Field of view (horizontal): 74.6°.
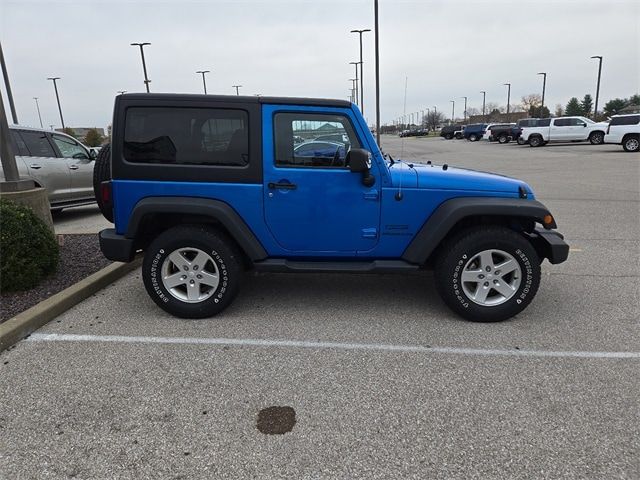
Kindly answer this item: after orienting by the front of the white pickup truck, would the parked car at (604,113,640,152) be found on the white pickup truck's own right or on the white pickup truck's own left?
on the white pickup truck's own right

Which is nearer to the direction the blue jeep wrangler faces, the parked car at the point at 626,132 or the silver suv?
the parked car

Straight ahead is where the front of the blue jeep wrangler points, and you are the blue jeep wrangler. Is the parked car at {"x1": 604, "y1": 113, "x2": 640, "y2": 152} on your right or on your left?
on your left

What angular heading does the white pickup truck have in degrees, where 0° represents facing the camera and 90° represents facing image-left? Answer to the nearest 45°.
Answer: approximately 270°

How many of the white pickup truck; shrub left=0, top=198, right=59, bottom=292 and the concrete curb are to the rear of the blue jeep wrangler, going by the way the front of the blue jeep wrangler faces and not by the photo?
2

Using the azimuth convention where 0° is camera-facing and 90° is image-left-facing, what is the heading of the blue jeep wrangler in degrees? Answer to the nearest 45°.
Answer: approximately 270°

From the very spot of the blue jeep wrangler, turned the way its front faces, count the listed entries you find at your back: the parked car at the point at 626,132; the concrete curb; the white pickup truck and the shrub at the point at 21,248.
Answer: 2

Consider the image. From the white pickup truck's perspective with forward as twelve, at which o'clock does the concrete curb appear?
The concrete curb is roughly at 3 o'clock from the white pickup truck.

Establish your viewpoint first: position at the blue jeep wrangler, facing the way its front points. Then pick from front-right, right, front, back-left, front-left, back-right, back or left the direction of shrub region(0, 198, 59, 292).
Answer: back

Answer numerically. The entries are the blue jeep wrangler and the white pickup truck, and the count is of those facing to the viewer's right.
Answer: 2

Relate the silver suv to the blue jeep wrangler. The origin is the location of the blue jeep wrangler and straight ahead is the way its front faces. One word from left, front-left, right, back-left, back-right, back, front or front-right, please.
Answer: back-left
